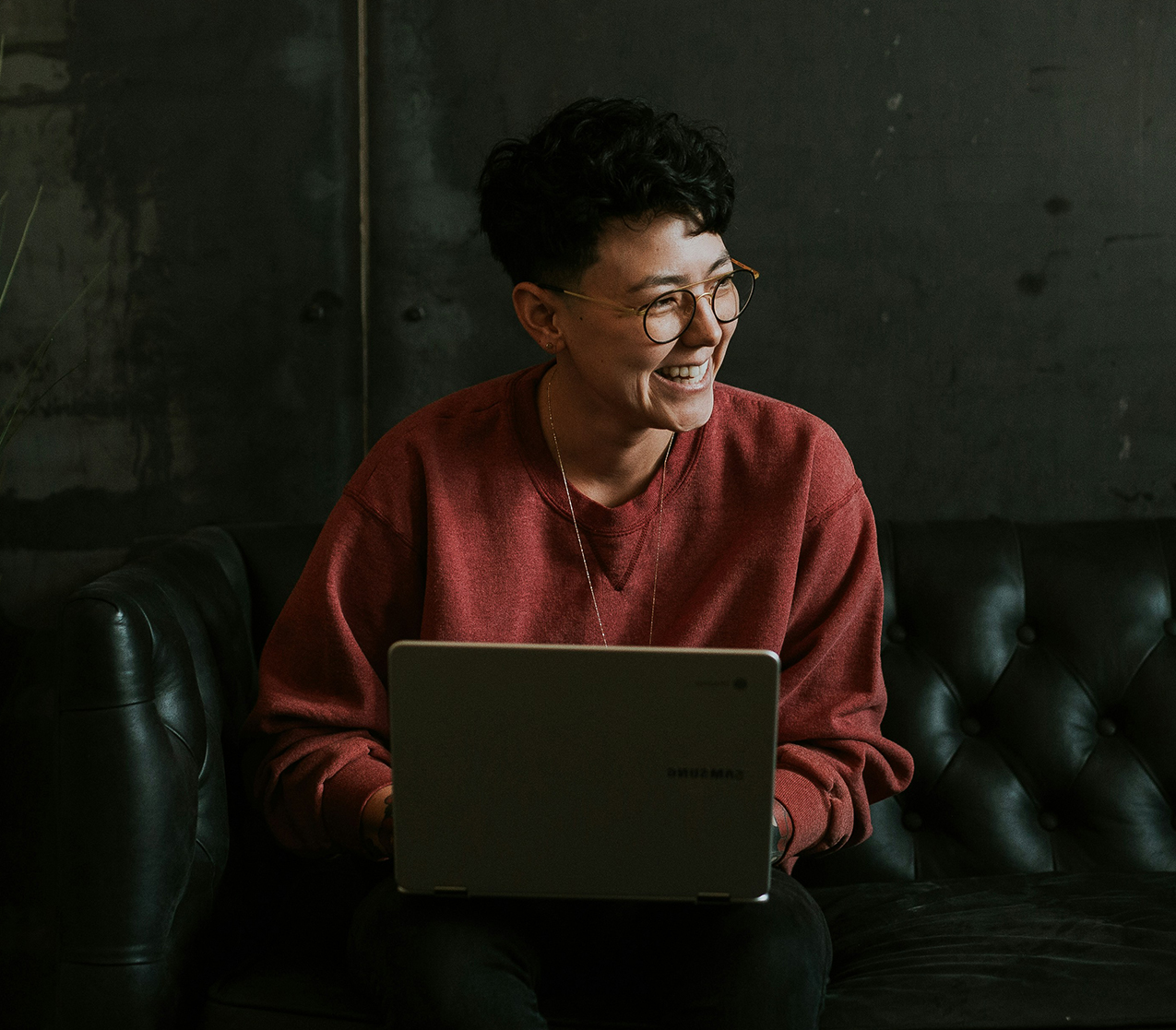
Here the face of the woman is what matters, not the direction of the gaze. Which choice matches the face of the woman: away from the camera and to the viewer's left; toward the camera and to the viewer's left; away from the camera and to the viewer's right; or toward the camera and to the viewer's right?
toward the camera and to the viewer's right

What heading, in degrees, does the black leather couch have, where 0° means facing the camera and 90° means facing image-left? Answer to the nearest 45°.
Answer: approximately 0°

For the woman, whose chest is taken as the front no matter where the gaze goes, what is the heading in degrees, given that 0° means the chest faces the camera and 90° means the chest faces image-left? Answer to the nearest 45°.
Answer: approximately 0°
